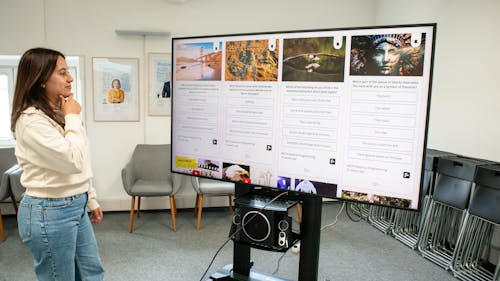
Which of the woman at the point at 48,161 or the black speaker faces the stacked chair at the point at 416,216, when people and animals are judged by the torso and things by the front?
the woman

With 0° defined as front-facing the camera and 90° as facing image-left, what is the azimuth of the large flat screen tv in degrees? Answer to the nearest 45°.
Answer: approximately 45°

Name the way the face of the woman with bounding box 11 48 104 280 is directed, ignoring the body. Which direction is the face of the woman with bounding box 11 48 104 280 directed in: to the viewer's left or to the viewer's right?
to the viewer's right

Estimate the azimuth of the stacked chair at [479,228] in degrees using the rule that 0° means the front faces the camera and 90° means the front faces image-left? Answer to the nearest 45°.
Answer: approximately 45°

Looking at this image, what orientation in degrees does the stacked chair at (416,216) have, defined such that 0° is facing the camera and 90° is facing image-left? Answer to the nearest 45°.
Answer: approximately 45°

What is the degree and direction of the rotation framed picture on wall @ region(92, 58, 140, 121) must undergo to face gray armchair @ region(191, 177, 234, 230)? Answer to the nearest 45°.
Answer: approximately 45° to its left

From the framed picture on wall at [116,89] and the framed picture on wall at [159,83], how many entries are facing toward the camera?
2

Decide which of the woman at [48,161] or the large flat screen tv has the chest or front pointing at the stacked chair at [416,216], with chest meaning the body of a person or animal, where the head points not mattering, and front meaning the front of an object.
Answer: the woman

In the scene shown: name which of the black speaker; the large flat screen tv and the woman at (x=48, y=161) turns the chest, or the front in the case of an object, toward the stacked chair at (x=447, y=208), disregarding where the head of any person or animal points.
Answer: the woman

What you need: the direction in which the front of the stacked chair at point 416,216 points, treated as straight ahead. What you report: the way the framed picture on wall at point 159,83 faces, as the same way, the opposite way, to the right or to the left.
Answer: to the left
